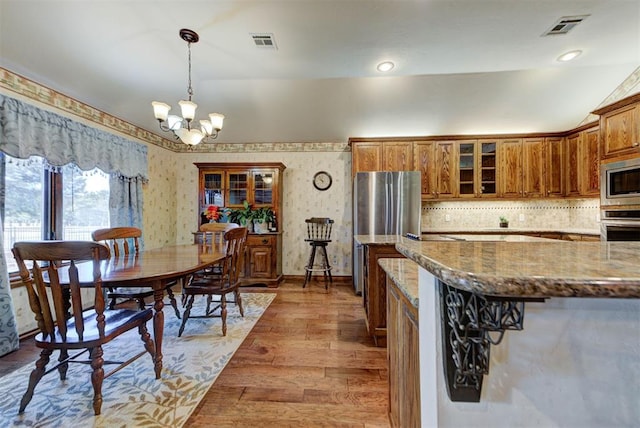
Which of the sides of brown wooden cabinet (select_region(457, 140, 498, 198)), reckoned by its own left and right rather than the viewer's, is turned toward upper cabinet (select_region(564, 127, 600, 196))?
left

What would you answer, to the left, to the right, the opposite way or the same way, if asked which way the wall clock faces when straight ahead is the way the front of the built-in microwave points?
to the left

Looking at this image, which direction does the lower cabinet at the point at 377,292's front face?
to the viewer's left

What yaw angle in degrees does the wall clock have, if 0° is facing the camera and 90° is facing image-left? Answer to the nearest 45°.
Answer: approximately 0°

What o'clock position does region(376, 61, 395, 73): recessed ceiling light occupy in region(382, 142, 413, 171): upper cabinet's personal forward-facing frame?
The recessed ceiling light is roughly at 12 o'clock from the upper cabinet.

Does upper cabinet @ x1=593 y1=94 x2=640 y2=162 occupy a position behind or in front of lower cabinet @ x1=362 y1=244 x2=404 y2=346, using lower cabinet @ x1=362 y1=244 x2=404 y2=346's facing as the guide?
behind
